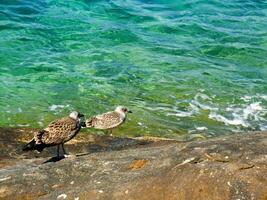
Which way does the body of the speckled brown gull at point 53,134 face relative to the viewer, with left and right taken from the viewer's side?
facing to the right of the viewer

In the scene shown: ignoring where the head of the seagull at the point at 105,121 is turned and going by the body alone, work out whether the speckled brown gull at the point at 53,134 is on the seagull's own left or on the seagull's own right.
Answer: on the seagull's own right

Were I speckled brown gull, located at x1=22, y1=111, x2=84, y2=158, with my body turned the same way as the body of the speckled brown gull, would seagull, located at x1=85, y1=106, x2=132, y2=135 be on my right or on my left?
on my left

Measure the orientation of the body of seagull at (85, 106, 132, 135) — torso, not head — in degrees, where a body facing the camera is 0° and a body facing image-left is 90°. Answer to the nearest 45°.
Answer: approximately 270°

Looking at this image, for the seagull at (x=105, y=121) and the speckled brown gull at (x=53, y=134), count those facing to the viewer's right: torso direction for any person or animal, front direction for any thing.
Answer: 2
